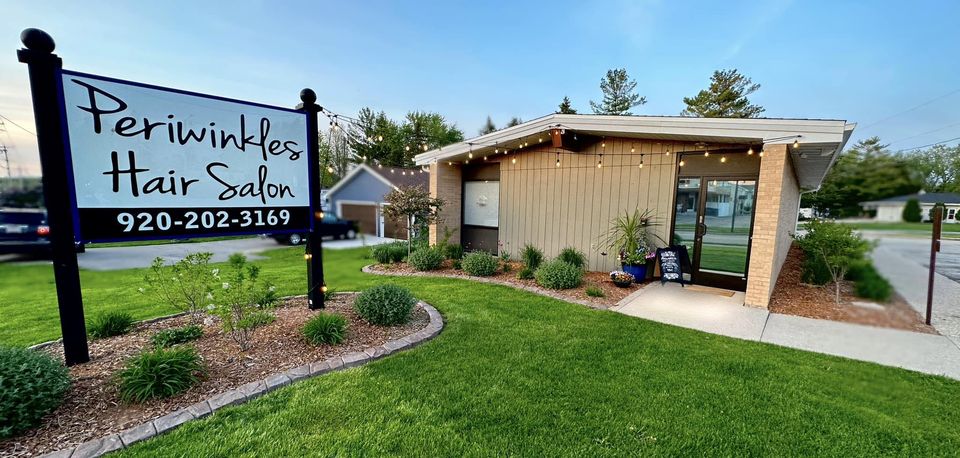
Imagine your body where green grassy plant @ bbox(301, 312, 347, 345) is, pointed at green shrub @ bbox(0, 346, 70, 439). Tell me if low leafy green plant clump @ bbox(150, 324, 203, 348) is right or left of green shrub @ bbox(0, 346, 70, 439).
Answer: right

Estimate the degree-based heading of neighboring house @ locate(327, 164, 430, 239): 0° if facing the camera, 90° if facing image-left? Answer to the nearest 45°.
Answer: approximately 45°
